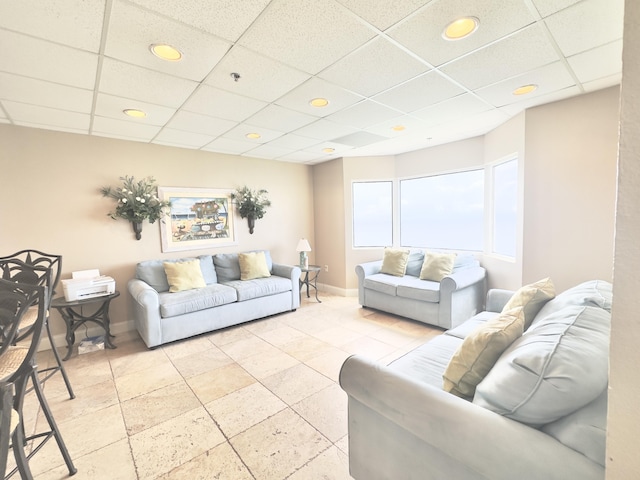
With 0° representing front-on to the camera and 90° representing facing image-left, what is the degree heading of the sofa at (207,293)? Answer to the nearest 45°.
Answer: approximately 315°

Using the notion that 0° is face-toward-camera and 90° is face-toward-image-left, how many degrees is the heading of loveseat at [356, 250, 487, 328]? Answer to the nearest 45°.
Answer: approximately 45°

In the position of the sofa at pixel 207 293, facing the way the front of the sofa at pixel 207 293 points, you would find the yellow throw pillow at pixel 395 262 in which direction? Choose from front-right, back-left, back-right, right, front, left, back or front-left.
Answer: front-left

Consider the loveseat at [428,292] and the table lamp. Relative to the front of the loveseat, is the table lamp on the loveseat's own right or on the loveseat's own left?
on the loveseat's own right

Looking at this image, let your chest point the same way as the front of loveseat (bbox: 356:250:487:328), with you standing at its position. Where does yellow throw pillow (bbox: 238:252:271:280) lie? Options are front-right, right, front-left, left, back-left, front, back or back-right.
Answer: front-right
